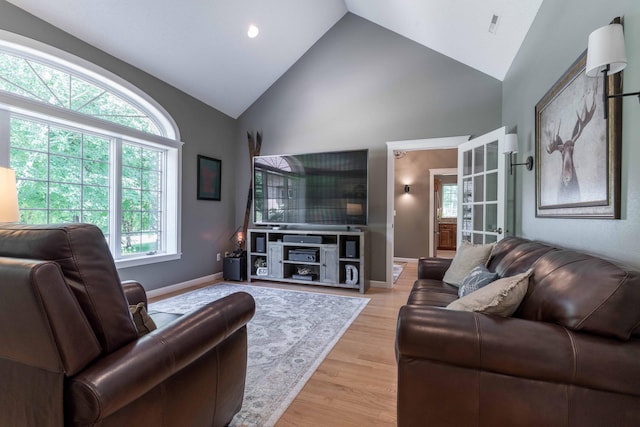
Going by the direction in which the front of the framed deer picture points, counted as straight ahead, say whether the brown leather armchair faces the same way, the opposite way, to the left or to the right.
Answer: to the right

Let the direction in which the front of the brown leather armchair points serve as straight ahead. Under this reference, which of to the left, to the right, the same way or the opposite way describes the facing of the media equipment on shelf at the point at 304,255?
the opposite way

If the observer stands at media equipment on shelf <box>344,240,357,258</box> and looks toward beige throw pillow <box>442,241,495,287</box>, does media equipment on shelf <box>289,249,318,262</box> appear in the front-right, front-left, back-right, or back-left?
back-right

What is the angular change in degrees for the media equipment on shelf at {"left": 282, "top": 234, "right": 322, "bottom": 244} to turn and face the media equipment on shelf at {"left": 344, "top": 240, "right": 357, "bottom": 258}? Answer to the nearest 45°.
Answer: approximately 90° to its left

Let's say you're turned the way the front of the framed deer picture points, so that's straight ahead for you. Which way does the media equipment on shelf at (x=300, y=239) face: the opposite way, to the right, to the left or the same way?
to the left

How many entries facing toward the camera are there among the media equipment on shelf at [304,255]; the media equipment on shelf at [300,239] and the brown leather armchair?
2

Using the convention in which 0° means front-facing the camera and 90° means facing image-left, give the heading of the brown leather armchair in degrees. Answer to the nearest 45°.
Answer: approximately 225°

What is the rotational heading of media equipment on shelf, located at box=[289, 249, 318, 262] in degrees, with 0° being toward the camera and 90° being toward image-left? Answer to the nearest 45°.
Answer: approximately 0°

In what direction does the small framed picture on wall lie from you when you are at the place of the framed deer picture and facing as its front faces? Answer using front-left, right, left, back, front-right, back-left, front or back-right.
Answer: front-right

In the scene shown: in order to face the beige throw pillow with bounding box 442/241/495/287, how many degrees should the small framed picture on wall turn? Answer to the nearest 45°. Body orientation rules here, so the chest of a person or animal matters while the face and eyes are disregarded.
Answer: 0° — it already faces it
